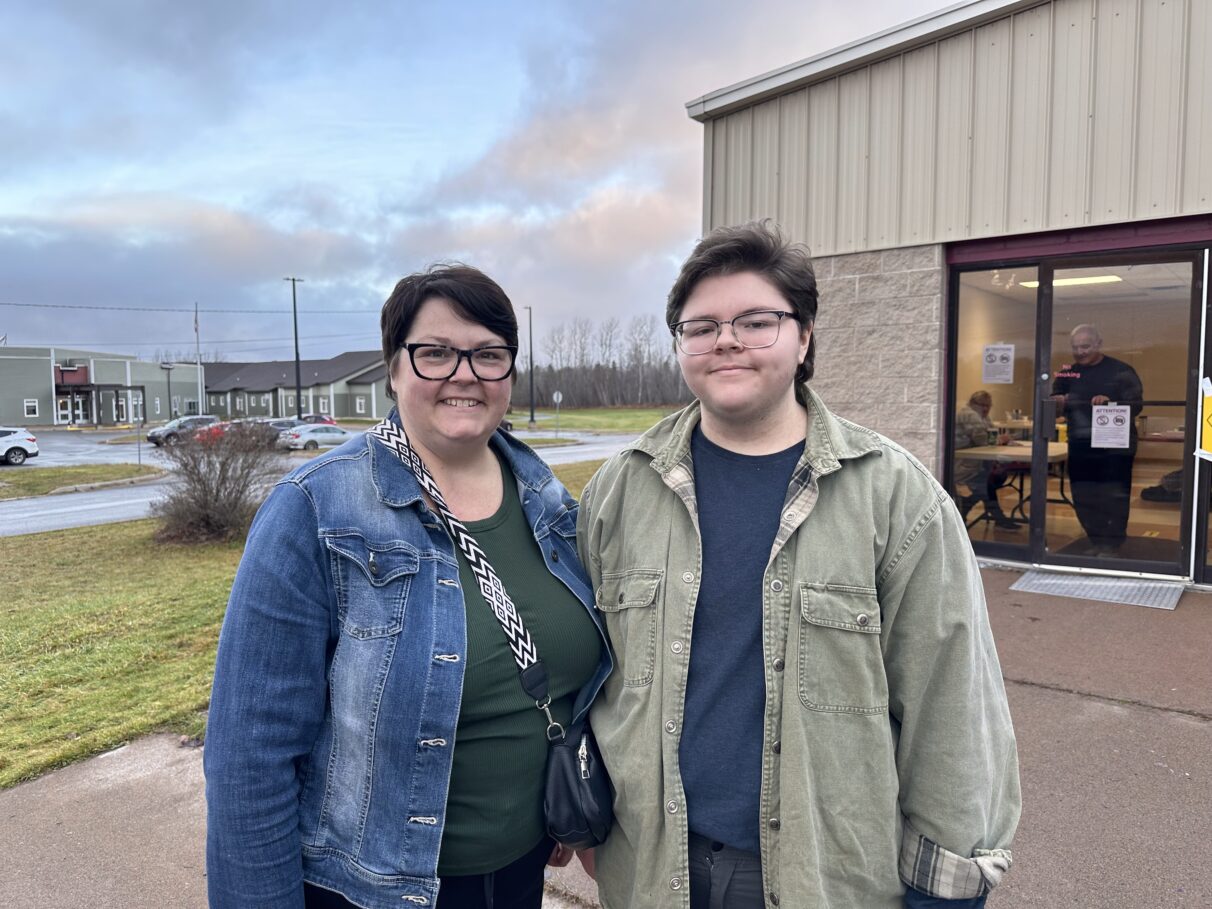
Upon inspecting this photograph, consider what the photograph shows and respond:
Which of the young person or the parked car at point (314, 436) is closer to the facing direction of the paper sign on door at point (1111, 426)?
the young person

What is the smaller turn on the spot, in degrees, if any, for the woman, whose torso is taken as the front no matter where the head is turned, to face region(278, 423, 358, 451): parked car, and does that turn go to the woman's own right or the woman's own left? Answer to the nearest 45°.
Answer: approximately 135° to the woman's own left

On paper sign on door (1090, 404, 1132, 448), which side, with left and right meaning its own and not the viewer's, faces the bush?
right

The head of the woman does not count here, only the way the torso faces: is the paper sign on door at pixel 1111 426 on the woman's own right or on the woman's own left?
on the woman's own left

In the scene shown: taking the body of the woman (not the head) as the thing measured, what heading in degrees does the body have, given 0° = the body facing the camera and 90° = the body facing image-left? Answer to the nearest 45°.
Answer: approximately 315°

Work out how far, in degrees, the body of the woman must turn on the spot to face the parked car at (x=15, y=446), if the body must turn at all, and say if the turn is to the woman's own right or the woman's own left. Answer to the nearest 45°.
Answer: approximately 180°

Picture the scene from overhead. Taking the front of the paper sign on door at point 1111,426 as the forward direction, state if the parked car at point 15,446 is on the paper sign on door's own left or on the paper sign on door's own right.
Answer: on the paper sign on door's own right

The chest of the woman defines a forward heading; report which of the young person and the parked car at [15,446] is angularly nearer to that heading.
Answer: the young person

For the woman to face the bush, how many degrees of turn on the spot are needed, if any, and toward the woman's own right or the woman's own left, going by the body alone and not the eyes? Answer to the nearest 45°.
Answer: approximately 135° to the woman's own left

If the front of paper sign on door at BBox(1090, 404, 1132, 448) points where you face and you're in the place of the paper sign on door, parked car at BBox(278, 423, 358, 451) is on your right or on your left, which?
on your right
